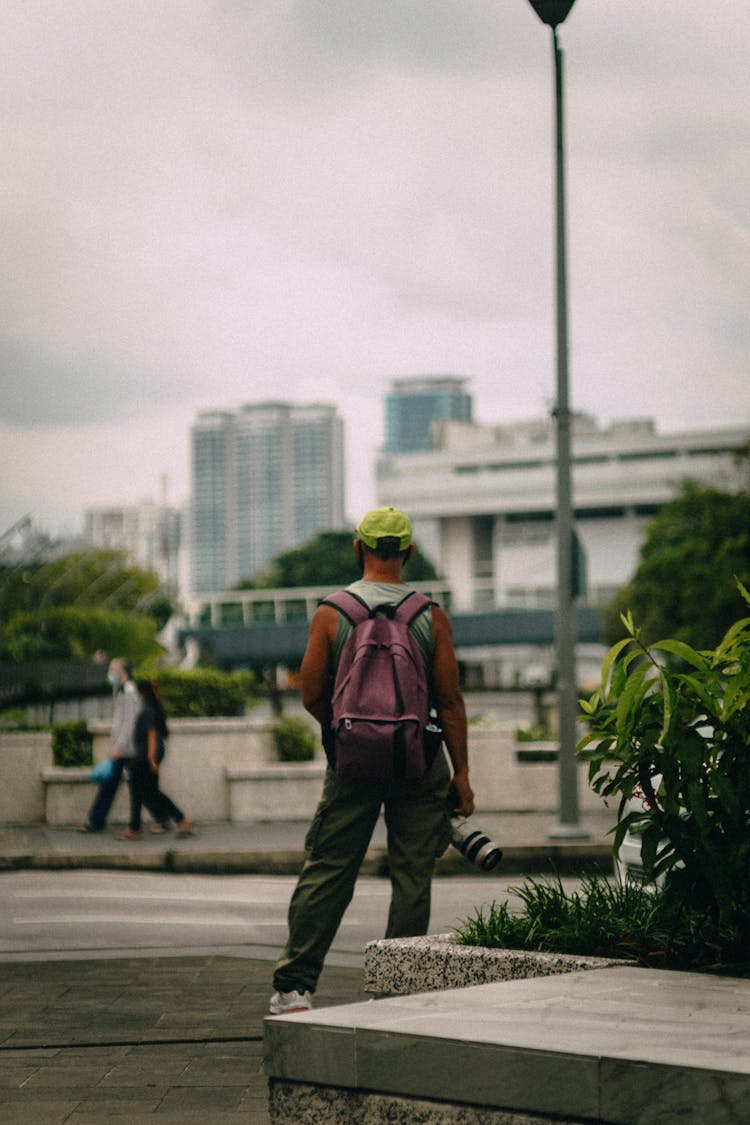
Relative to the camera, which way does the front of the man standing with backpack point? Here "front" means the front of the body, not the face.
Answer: away from the camera

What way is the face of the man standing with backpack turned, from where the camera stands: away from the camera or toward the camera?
away from the camera

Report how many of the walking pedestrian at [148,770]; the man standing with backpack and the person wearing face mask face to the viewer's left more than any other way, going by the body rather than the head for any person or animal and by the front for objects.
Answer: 2

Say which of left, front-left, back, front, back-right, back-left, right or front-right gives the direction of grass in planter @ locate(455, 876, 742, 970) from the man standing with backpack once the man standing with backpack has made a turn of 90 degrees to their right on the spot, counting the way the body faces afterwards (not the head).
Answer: front-right

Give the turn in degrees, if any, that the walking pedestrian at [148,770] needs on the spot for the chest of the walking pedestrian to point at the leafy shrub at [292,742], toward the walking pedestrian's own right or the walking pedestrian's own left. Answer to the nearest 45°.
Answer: approximately 135° to the walking pedestrian's own right

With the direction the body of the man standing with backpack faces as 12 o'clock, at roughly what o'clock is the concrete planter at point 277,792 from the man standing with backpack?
The concrete planter is roughly at 12 o'clock from the man standing with backpack.

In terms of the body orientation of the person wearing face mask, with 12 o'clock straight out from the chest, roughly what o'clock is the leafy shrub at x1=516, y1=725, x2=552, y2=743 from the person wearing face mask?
The leafy shrub is roughly at 6 o'clock from the person wearing face mask.

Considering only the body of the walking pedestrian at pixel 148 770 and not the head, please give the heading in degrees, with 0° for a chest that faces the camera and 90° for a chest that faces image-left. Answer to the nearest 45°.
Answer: approximately 90°

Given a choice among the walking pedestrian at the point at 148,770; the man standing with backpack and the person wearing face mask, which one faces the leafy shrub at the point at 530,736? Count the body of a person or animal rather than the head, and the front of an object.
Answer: the man standing with backpack

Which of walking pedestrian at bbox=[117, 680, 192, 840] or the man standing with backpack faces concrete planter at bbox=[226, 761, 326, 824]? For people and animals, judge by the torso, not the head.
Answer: the man standing with backpack

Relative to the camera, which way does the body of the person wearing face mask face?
to the viewer's left

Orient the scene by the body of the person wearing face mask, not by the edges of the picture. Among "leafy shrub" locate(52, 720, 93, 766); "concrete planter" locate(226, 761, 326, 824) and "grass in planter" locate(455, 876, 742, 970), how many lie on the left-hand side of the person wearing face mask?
1

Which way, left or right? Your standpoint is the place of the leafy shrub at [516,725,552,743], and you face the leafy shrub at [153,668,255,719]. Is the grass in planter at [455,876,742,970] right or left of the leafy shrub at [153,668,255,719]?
left

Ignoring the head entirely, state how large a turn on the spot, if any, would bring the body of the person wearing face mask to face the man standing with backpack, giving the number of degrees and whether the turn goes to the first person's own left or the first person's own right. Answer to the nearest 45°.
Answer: approximately 90° to the first person's own left

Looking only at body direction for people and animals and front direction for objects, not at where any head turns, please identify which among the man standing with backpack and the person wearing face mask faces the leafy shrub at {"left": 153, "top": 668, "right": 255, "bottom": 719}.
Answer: the man standing with backpack

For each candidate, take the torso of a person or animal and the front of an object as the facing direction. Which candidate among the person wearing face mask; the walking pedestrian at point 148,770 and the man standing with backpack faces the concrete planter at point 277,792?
the man standing with backpack

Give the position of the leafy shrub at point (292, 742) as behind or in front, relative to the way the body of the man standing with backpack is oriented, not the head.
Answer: in front

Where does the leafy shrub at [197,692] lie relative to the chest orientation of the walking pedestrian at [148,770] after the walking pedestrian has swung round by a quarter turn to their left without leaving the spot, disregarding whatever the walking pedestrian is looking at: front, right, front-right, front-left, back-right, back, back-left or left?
back

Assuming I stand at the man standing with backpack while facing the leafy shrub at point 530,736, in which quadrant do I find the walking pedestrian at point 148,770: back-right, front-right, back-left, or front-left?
front-left
